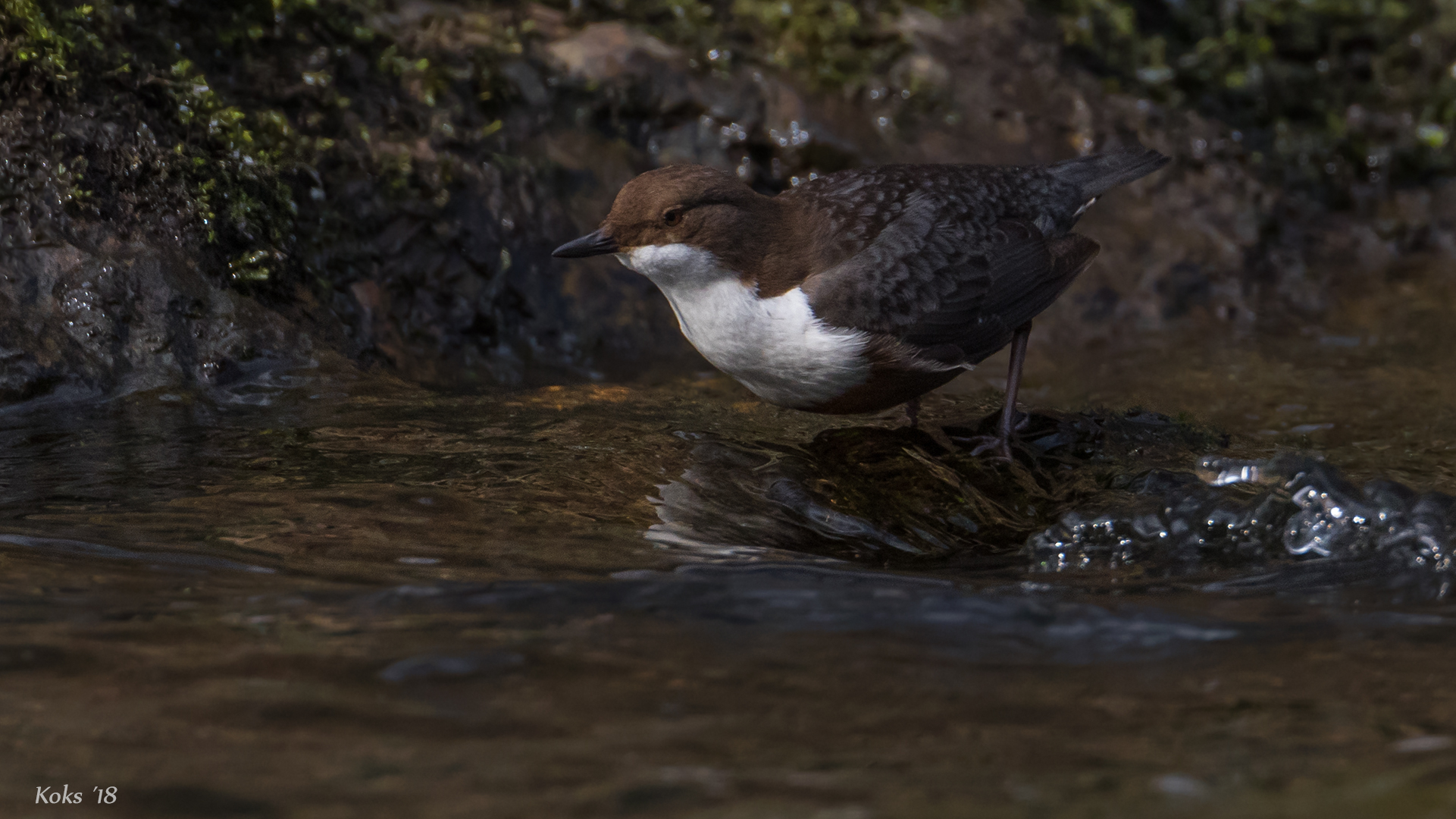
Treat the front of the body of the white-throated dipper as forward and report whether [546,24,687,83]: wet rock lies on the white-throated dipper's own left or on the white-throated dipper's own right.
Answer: on the white-throated dipper's own right

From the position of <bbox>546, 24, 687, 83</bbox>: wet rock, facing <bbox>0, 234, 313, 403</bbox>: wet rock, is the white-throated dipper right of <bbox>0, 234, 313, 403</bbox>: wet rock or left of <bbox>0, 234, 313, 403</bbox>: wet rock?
left

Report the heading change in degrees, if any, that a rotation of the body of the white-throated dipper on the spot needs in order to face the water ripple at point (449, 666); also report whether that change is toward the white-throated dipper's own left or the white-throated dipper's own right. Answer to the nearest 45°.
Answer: approximately 90° to the white-throated dipper's own left

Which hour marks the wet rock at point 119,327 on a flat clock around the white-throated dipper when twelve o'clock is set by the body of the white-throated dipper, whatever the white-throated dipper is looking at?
The wet rock is roughly at 12 o'clock from the white-throated dipper.

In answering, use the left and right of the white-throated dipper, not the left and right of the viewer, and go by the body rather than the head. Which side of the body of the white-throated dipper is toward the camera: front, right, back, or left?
left
